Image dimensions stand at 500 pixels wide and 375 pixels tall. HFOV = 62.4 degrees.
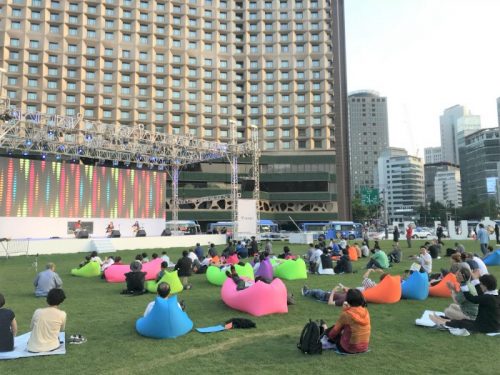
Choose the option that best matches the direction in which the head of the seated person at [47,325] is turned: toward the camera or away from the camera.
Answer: away from the camera

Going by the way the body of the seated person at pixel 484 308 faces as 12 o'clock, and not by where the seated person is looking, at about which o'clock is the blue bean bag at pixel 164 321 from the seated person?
The blue bean bag is roughly at 11 o'clock from the seated person.

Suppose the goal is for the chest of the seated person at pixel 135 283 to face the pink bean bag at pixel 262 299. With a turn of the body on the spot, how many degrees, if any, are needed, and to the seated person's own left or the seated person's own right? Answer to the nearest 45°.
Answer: approximately 135° to the seated person's own right

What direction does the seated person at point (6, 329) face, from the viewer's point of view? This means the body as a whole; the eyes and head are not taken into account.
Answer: away from the camera

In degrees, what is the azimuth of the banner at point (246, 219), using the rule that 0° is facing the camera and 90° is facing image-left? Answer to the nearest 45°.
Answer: approximately 0°

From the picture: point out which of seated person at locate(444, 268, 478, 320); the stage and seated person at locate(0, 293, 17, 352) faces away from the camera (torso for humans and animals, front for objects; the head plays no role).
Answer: seated person at locate(0, 293, 17, 352)

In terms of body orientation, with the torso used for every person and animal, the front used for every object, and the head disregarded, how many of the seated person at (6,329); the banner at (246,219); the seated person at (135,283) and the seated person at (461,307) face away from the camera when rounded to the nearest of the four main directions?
2

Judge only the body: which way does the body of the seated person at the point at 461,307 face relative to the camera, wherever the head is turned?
to the viewer's left

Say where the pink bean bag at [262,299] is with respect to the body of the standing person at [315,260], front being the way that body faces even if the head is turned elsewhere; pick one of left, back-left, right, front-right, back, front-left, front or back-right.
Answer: back-left
